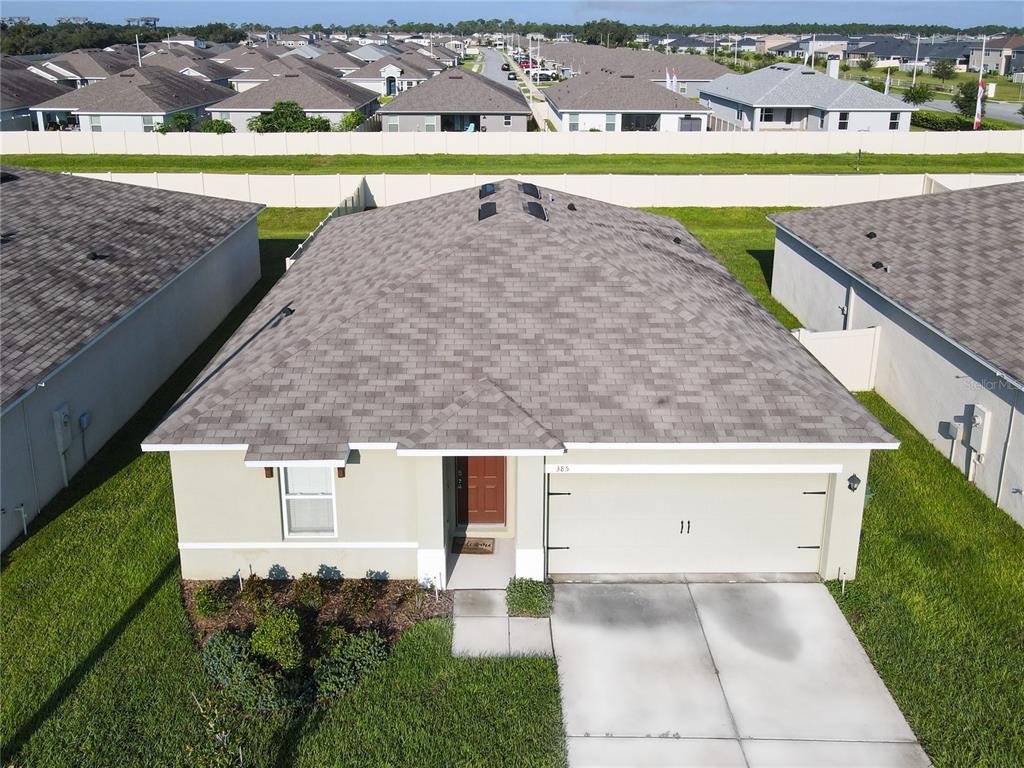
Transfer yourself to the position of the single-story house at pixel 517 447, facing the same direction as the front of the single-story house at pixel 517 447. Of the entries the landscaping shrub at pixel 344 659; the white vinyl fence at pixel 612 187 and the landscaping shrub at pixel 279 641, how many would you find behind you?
1

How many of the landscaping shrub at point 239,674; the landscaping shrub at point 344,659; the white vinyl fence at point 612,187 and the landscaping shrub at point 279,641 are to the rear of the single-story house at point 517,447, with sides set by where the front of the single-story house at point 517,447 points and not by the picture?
1

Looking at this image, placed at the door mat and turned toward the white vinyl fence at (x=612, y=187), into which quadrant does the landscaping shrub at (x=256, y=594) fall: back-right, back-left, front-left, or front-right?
back-left

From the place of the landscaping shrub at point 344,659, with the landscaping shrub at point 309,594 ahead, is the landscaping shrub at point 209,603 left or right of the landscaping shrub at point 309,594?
left

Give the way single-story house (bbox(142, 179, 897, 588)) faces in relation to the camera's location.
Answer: facing the viewer

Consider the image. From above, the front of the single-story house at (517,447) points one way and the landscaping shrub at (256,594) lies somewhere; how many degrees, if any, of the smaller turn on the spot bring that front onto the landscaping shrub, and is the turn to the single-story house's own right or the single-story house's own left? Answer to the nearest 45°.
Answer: approximately 90° to the single-story house's own right

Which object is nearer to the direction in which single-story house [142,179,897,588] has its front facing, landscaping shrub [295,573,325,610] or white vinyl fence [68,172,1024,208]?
the landscaping shrub

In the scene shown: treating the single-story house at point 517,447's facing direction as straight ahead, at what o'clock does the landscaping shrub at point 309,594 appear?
The landscaping shrub is roughly at 2 o'clock from the single-story house.

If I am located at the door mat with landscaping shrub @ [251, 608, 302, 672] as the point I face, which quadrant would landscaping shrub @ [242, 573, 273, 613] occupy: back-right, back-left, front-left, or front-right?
front-right

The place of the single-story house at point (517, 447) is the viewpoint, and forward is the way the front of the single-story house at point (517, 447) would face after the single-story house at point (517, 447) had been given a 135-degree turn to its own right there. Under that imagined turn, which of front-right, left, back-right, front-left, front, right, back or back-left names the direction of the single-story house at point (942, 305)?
right

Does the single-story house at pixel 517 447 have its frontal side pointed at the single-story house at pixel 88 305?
no

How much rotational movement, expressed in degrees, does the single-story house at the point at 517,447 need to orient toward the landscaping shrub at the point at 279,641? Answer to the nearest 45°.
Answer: approximately 45° to its right

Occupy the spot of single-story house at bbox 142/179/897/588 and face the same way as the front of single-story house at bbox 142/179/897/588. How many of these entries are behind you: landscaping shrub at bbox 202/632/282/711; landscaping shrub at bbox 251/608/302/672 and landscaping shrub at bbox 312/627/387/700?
0

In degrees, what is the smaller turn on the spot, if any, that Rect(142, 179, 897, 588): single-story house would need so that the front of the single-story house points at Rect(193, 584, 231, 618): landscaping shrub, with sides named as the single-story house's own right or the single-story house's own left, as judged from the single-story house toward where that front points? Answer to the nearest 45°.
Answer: approximately 90° to the single-story house's own right
